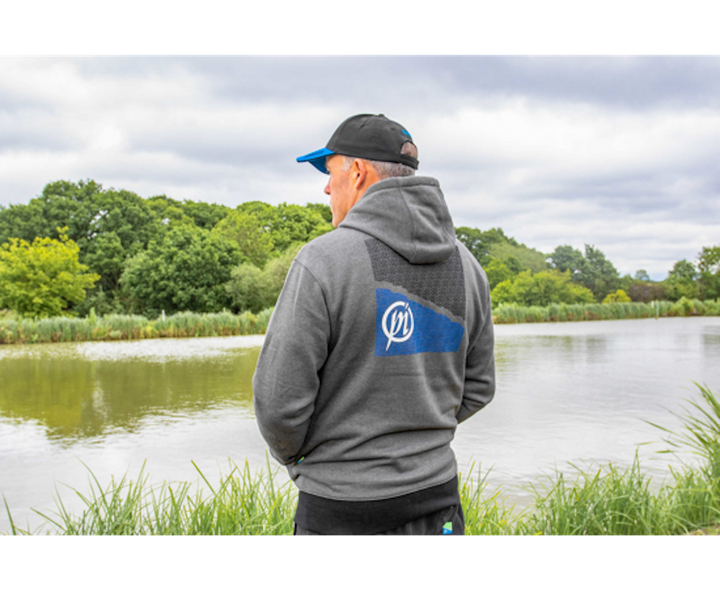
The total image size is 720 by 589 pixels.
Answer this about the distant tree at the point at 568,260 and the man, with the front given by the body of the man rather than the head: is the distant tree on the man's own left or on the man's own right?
on the man's own right

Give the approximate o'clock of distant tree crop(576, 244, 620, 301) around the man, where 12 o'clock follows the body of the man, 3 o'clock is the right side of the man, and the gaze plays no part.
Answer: The distant tree is roughly at 2 o'clock from the man.

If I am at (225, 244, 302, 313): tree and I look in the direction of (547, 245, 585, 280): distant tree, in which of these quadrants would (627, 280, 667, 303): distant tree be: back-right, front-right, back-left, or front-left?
front-right

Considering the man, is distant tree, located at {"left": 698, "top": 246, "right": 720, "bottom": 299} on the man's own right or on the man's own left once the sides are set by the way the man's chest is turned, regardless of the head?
on the man's own right

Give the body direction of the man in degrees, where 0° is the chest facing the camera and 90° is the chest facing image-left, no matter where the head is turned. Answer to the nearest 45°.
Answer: approximately 135°

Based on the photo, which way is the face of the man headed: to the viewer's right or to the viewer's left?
to the viewer's left

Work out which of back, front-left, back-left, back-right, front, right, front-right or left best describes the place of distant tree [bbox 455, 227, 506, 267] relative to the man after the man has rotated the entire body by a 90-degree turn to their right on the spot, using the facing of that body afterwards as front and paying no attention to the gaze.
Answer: front-left

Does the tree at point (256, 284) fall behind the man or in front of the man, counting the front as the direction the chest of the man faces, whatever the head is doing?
in front
